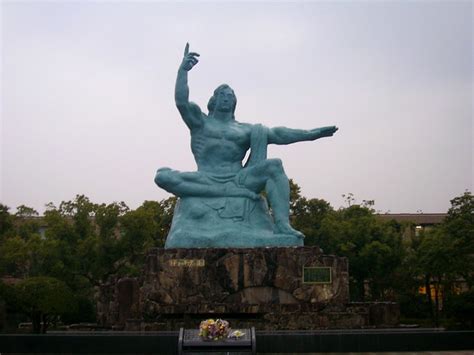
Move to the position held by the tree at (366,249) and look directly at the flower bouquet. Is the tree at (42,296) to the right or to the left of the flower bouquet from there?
right

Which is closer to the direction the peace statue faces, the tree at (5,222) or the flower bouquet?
the flower bouquet

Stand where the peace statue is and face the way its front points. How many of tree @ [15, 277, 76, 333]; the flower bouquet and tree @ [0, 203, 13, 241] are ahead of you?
1

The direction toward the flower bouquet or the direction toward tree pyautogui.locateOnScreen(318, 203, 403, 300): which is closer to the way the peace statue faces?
the flower bouquet

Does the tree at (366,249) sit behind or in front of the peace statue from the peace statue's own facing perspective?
behind

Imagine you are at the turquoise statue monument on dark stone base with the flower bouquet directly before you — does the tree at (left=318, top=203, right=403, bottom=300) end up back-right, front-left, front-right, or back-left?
back-left

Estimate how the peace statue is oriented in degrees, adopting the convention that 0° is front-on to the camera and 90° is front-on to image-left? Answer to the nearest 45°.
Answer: approximately 0°

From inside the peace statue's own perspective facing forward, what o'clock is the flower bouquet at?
The flower bouquet is roughly at 12 o'clock from the peace statue.

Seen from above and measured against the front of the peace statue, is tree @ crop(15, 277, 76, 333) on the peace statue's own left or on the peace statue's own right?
on the peace statue's own right

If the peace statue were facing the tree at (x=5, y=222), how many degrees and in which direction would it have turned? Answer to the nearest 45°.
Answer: approximately 135° to its right
